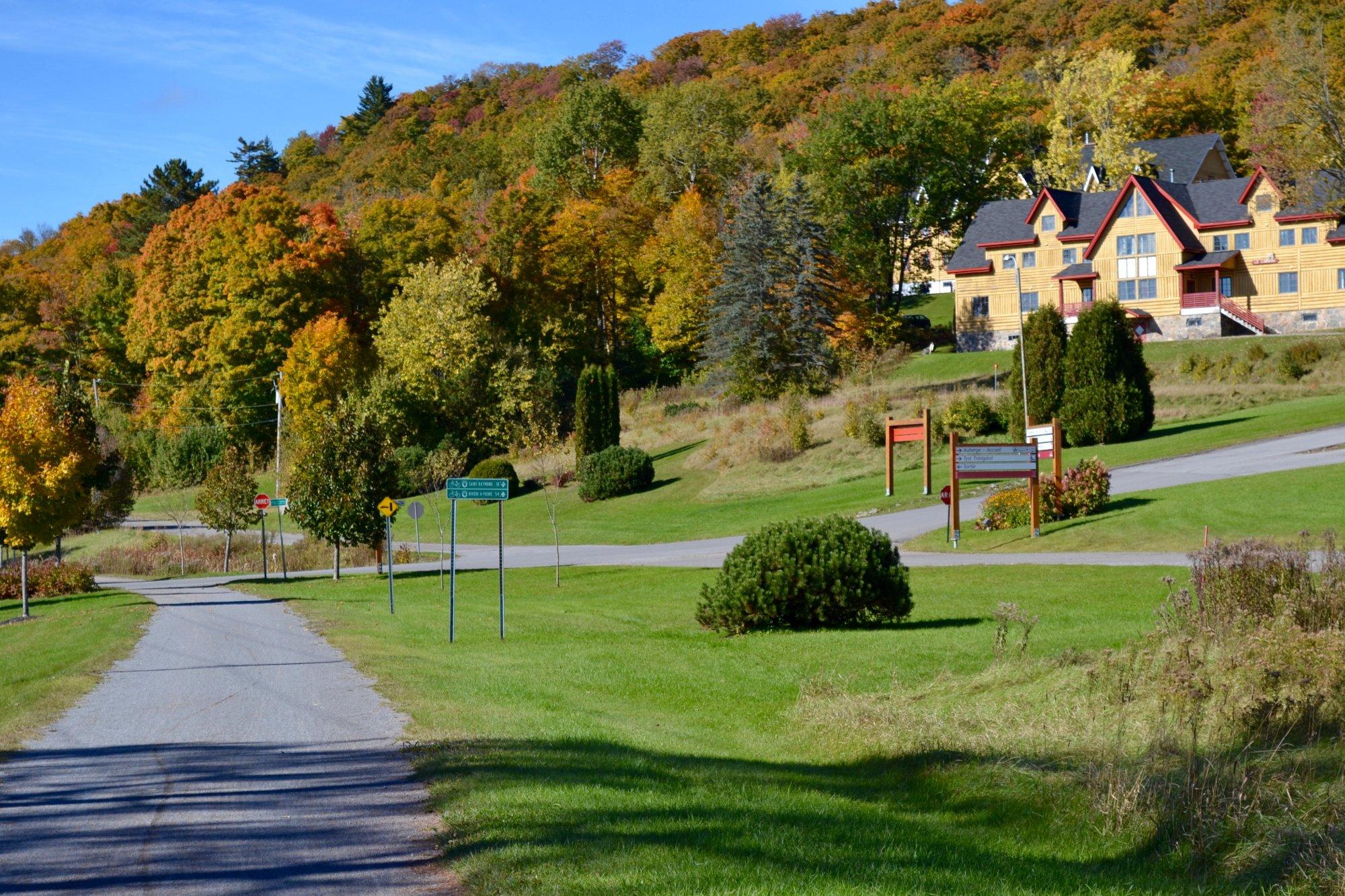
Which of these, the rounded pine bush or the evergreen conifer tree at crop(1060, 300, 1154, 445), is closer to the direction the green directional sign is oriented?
the rounded pine bush

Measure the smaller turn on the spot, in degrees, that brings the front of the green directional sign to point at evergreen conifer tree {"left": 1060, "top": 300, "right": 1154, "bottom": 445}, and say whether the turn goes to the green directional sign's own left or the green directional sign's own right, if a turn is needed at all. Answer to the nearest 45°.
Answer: approximately 135° to the green directional sign's own left

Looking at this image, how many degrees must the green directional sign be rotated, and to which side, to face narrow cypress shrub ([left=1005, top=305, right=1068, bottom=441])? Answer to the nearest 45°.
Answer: approximately 135° to its left

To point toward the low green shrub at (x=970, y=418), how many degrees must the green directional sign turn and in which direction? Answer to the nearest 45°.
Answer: approximately 135° to its left

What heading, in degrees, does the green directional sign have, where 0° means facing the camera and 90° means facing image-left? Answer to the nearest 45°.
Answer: approximately 0°

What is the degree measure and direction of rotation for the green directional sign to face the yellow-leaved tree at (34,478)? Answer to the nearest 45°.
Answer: approximately 135° to its right

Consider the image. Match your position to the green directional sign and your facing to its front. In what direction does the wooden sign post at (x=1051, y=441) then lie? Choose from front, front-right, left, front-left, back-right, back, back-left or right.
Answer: back-left

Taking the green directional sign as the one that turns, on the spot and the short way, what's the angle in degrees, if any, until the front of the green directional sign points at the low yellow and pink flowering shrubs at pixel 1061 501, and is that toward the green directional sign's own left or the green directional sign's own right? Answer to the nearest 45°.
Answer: approximately 135° to the green directional sign's own left

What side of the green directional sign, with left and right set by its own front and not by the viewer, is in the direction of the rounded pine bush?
left

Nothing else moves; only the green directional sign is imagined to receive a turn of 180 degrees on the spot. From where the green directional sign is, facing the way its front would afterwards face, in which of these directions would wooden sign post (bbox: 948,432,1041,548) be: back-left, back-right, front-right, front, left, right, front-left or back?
front-right
